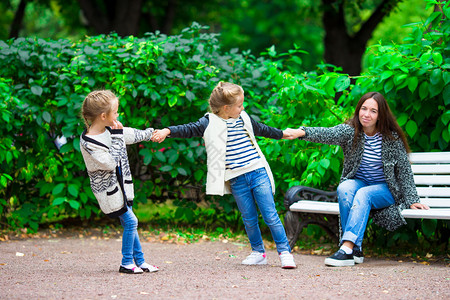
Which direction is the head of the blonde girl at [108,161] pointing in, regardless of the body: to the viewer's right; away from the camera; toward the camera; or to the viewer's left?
to the viewer's right

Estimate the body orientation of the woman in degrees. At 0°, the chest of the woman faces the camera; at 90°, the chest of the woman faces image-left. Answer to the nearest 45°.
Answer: approximately 45°

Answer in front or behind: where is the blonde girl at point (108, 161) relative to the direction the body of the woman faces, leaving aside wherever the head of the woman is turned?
in front
